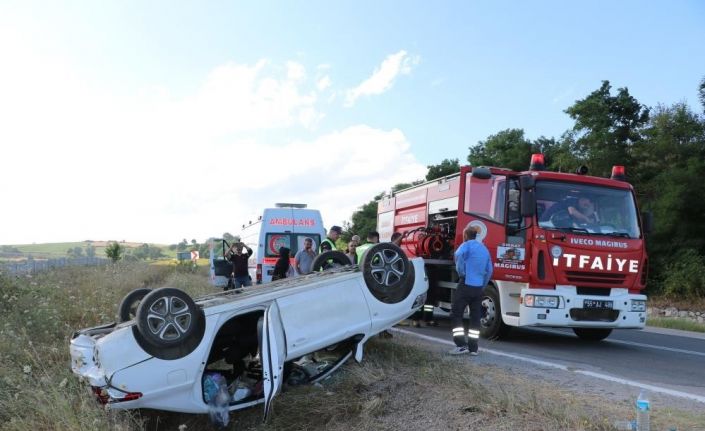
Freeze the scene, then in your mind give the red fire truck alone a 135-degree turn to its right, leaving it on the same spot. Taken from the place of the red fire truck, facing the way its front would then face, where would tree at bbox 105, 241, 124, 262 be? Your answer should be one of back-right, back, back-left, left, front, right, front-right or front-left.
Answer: front-right

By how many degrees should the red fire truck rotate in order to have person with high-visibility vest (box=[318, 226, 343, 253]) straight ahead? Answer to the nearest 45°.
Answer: approximately 135° to its right

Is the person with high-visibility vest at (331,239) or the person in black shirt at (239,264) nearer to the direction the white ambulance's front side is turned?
the person in black shirt

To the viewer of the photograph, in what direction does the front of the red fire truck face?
facing the viewer and to the right of the viewer

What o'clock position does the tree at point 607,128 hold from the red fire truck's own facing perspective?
The tree is roughly at 8 o'clock from the red fire truck.

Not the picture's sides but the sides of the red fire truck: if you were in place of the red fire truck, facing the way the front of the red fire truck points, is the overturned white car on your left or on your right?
on your right
